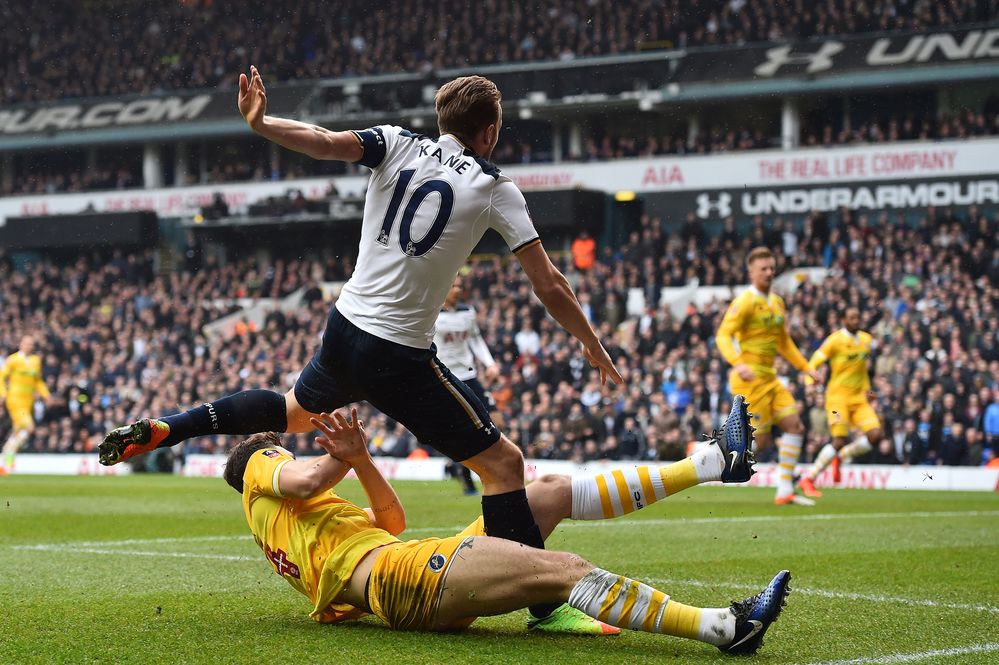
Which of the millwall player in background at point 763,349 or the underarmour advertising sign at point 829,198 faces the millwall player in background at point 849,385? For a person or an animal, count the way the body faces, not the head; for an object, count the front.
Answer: the underarmour advertising sign

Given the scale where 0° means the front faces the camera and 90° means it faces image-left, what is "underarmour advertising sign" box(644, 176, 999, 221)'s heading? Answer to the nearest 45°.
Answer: approximately 0°

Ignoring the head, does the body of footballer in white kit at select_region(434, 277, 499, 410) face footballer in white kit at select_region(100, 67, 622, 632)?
yes

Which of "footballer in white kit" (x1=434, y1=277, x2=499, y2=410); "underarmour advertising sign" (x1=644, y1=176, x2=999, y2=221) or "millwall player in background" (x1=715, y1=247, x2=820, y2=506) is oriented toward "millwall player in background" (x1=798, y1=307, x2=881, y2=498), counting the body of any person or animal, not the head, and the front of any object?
the underarmour advertising sign

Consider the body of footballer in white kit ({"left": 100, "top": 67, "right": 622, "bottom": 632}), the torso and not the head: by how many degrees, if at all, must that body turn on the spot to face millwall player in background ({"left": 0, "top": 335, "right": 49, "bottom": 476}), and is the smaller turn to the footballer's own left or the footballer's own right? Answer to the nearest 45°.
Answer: approximately 45° to the footballer's own left

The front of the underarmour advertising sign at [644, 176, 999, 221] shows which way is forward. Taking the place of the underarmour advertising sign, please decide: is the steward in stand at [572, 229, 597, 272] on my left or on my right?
on my right

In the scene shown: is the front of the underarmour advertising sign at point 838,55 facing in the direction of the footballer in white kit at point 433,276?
yes

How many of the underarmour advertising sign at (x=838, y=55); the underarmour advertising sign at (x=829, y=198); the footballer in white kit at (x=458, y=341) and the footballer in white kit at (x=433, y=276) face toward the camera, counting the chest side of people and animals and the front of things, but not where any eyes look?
3

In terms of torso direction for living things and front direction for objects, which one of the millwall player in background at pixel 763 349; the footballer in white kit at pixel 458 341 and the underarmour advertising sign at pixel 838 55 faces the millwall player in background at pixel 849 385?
the underarmour advertising sign

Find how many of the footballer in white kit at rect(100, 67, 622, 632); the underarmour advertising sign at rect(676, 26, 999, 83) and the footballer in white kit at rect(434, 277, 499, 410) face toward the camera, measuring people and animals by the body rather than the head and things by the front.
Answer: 2

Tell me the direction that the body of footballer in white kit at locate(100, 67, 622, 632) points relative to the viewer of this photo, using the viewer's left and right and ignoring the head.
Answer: facing away from the viewer and to the right of the viewer
